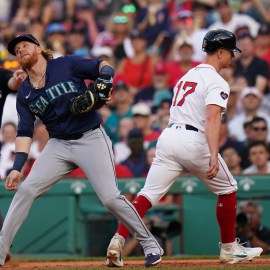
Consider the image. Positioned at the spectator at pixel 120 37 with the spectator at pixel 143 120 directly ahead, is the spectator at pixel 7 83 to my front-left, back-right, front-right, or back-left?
front-right

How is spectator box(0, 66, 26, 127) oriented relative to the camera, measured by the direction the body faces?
toward the camera

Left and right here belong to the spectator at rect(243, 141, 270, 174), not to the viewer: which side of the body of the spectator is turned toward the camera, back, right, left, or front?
front

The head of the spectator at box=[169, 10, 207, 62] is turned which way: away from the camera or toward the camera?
toward the camera

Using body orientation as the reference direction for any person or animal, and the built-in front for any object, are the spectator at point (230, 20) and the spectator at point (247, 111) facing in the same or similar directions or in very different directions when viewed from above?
same or similar directions

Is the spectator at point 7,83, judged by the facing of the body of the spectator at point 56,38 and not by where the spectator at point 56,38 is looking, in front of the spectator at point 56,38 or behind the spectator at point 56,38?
in front

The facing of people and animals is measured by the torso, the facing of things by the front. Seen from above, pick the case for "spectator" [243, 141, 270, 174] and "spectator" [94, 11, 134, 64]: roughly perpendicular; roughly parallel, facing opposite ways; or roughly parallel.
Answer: roughly parallel

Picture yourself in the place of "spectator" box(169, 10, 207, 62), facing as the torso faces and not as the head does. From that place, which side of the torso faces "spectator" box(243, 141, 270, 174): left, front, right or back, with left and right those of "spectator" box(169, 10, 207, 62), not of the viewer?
front

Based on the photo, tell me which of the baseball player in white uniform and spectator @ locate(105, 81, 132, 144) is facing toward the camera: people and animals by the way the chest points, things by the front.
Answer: the spectator

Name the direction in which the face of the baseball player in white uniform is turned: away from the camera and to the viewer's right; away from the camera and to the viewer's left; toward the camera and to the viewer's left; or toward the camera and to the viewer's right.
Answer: away from the camera and to the viewer's right

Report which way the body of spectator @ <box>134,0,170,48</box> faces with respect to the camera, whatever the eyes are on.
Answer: toward the camera

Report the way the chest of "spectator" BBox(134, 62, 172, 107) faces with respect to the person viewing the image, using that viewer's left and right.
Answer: facing the viewer

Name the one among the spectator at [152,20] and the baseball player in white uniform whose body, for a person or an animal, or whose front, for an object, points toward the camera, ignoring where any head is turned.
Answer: the spectator

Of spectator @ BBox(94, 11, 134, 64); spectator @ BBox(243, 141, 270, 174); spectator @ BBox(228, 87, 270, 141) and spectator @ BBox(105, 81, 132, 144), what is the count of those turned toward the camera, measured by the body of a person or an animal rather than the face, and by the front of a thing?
4
